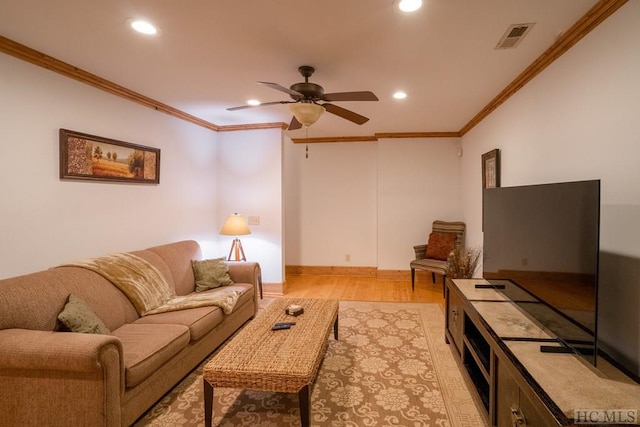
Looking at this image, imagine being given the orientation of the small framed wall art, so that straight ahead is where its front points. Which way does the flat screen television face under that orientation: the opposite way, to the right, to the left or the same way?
the same way

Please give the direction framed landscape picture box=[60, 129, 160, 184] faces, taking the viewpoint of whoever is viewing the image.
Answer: facing the viewer and to the right of the viewer

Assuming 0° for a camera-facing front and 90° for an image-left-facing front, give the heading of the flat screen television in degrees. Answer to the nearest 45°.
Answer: approximately 45°

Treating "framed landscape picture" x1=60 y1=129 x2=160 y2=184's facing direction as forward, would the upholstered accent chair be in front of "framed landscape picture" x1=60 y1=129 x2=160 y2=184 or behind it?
in front

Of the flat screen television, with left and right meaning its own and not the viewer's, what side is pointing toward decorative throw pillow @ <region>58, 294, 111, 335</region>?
front

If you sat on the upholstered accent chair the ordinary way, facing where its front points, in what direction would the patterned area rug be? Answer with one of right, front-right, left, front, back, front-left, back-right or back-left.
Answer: front-left

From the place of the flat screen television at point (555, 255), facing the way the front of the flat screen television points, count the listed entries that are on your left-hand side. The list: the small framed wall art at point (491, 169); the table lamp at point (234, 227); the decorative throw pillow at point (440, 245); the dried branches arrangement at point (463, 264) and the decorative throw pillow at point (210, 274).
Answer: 0

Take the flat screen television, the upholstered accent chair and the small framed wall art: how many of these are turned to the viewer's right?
0

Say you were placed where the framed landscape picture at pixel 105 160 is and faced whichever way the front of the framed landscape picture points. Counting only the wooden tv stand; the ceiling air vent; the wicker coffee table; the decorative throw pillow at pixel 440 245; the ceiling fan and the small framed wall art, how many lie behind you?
0

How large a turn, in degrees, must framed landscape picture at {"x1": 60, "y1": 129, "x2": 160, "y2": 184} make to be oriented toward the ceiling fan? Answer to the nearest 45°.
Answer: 0° — it already faces it

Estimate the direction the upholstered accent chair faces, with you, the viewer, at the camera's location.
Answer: facing the viewer and to the left of the viewer

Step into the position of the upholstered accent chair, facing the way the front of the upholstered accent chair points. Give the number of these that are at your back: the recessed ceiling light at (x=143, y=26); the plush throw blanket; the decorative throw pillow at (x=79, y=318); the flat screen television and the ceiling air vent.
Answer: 0

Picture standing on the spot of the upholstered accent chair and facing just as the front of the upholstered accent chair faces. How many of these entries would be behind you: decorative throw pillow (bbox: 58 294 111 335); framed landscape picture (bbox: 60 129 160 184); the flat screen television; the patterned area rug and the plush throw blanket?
0

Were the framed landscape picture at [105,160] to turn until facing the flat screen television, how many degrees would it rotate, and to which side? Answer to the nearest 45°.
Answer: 0° — it already faces it

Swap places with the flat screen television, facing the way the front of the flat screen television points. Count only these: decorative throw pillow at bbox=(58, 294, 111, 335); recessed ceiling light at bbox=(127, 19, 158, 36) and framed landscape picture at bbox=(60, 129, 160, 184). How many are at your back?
0

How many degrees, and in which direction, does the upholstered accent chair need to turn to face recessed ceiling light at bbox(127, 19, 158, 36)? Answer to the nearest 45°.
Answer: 0° — it already faces it

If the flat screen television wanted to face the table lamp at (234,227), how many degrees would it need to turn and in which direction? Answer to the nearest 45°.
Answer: approximately 45° to its right
